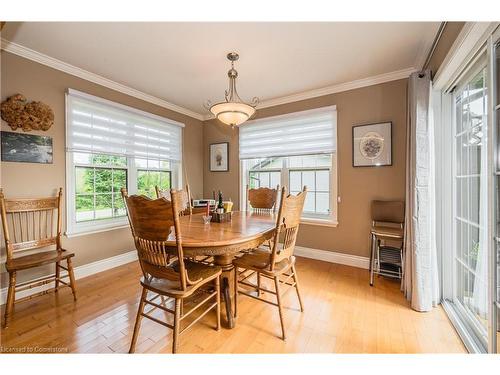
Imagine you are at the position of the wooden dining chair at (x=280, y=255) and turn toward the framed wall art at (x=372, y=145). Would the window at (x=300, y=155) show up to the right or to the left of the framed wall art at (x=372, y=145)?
left

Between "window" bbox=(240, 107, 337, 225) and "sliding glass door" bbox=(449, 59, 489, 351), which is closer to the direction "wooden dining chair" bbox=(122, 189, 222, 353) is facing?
the window

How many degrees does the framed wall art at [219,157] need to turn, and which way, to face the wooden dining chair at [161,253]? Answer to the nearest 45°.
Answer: approximately 45° to its left

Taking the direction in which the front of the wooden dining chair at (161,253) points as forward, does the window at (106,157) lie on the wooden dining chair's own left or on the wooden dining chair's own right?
on the wooden dining chair's own left

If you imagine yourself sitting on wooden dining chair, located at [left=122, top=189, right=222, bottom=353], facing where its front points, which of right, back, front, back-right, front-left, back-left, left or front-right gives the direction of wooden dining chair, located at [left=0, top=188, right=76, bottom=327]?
left

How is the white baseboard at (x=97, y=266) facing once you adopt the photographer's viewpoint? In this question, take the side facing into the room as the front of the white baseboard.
facing the viewer and to the right of the viewer

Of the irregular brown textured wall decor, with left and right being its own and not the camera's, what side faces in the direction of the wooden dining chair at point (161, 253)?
front

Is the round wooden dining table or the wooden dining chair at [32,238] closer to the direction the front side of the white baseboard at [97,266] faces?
the round wooden dining table

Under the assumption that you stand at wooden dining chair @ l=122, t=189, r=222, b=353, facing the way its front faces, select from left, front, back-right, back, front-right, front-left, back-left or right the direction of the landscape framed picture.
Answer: left

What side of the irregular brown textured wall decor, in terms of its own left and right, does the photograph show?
front

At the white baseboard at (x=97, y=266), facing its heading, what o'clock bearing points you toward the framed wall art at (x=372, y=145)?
The framed wall art is roughly at 12 o'clock from the white baseboard.

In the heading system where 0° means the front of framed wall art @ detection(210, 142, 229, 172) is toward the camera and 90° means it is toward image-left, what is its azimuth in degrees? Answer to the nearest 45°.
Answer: approximately 45°

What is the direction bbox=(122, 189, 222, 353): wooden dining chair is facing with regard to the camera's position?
facing away from the viewer and to the right of the viewer
